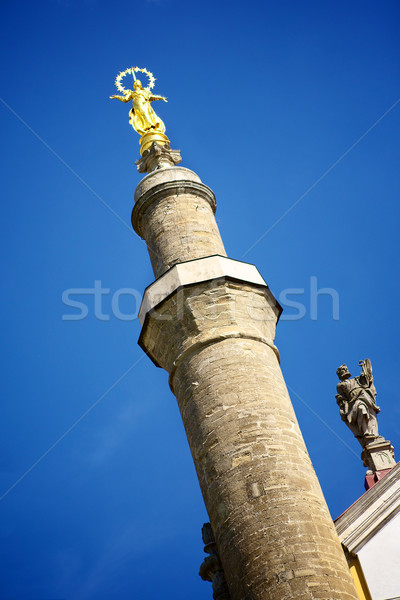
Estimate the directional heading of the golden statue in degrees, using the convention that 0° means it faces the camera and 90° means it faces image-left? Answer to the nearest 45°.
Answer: approximately 0°
